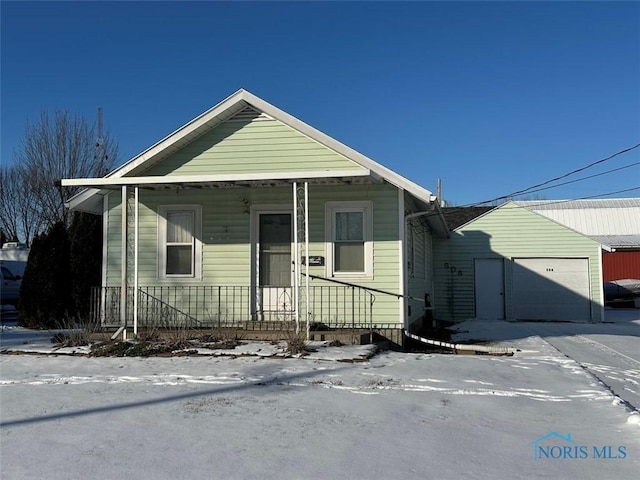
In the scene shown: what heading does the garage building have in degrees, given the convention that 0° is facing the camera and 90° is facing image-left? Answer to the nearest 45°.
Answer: approximately 0°

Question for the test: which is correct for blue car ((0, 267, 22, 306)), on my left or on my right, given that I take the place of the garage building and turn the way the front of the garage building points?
on my right

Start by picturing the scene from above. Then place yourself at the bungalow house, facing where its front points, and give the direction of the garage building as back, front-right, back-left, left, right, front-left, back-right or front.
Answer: back-left

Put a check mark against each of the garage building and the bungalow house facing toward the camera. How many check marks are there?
2

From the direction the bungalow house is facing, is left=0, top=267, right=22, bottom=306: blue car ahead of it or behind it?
behind
